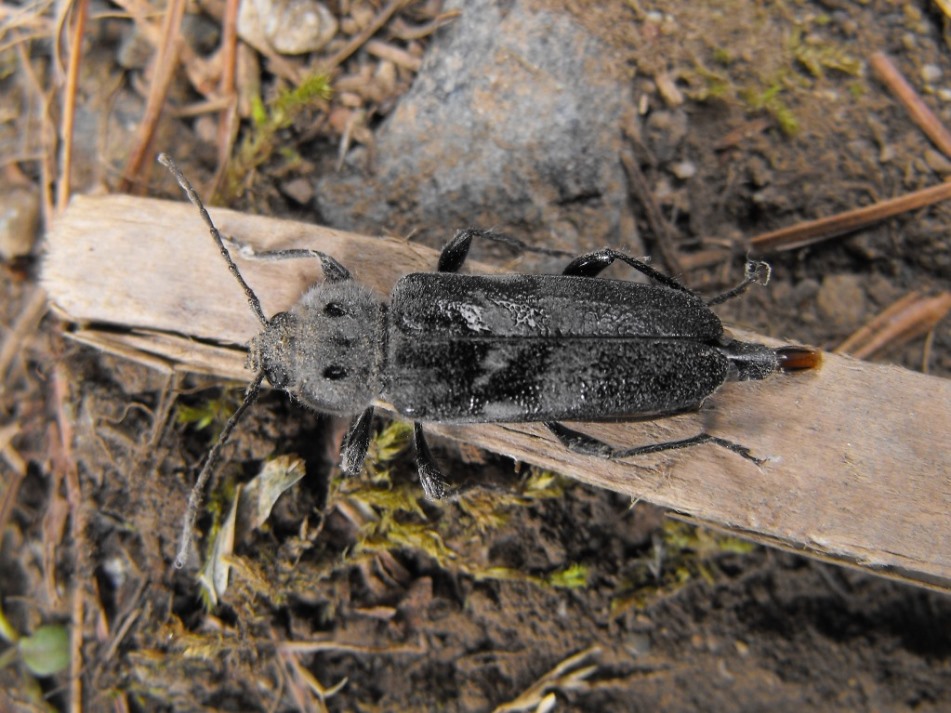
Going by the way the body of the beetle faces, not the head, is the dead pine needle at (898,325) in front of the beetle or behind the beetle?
behind

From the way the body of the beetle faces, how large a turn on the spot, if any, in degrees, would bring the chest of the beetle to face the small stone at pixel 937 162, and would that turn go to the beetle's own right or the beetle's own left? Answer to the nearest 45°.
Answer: approximately 135° to the beetle's own right

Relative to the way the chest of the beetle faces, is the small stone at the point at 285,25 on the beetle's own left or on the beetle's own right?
on the beetle's own right

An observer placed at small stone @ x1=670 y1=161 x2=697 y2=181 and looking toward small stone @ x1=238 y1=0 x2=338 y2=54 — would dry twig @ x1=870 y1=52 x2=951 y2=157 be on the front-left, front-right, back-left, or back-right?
back-right

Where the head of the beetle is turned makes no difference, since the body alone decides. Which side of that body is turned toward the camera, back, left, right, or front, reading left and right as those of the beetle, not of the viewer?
left

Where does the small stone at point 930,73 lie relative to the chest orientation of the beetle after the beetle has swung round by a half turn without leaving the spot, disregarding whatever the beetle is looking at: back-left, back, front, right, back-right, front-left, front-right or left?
front-left

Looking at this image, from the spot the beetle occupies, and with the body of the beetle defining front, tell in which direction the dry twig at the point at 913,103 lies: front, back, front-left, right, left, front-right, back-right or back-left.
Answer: back-right

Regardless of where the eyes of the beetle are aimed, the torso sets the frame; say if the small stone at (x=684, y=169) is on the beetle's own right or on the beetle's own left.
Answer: on the beetle's own right
